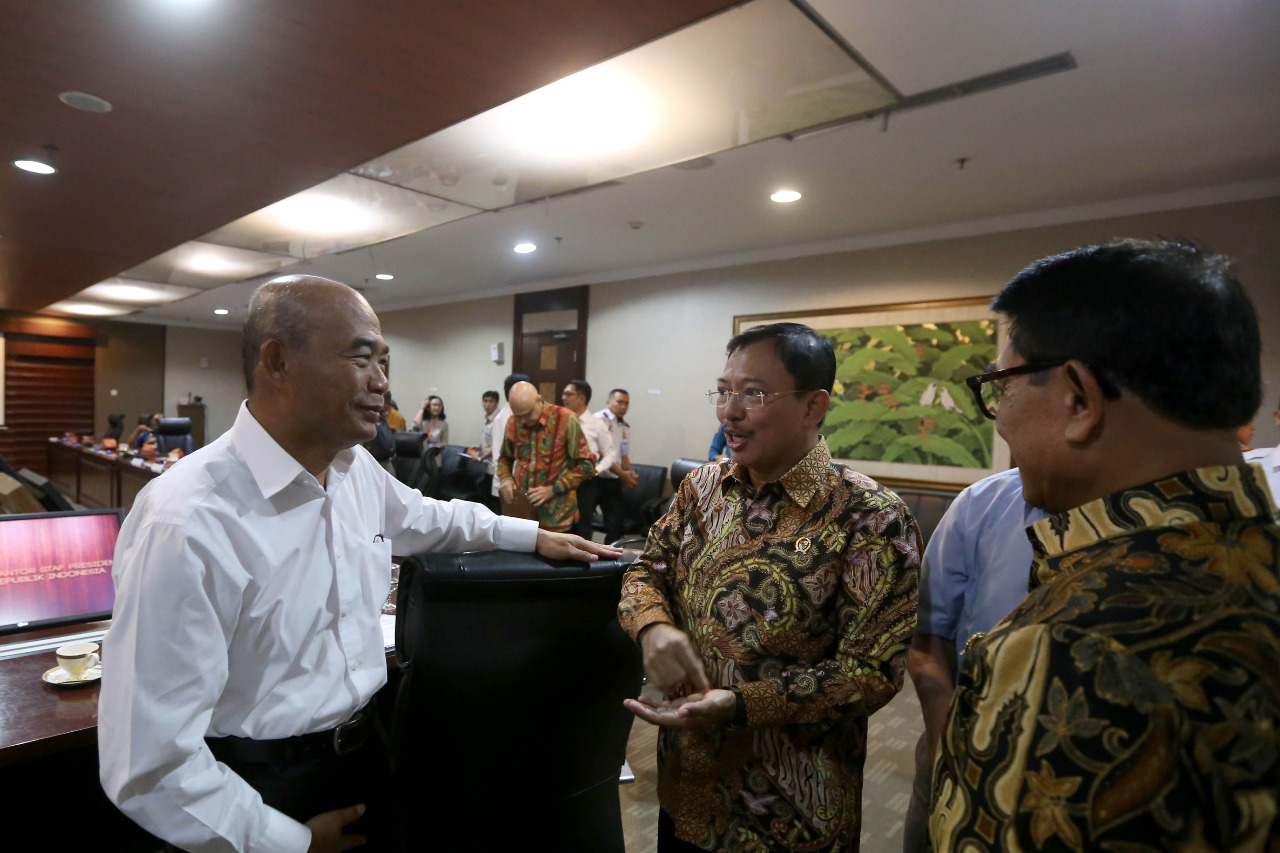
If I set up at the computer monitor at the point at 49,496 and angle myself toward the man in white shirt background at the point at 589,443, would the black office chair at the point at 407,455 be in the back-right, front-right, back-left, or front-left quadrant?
front-left

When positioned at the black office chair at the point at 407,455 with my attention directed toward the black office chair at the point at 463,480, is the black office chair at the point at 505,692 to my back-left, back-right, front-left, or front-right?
front-right

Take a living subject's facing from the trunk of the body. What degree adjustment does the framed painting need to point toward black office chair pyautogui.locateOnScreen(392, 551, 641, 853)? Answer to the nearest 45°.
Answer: approximately 45° to its left

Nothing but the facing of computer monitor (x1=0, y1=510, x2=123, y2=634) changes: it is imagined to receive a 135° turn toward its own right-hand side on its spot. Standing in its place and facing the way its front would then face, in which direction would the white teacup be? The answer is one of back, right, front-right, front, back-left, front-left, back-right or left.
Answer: left

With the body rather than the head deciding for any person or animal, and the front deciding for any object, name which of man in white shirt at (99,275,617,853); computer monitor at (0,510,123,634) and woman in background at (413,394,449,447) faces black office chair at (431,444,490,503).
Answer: the woman in background

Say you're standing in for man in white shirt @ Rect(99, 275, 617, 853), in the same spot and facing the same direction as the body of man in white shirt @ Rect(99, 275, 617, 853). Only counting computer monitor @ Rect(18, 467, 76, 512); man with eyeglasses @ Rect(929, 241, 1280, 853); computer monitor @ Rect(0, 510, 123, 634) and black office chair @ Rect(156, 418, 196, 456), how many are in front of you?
1

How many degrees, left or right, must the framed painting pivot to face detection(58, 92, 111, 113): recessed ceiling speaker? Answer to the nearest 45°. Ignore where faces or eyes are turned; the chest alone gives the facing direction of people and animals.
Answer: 0° — it already faces it

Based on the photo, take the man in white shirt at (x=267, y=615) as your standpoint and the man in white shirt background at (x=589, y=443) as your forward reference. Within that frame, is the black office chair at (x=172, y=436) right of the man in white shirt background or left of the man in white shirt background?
left

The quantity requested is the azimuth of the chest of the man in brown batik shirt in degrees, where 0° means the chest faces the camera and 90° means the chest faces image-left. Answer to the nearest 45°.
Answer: approximately 45°

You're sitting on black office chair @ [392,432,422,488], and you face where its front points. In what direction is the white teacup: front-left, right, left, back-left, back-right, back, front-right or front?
front-left

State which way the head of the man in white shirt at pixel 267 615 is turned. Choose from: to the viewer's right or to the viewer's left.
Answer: to the viewer's right

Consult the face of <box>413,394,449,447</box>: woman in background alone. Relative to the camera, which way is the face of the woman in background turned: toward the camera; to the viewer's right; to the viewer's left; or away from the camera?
toward the camera

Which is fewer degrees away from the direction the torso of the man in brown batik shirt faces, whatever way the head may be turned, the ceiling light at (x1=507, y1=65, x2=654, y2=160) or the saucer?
the saucer

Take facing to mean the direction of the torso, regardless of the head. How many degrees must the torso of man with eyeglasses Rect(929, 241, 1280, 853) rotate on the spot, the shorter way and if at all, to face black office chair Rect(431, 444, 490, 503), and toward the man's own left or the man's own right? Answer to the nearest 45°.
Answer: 0° — they already face it

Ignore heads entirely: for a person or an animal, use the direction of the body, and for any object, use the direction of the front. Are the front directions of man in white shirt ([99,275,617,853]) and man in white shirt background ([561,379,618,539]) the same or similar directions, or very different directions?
very different directions
